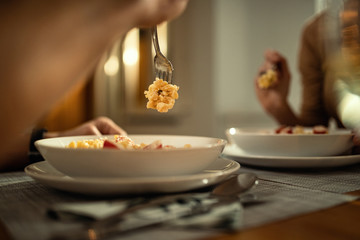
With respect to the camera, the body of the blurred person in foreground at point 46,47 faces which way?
to the viewer's right
